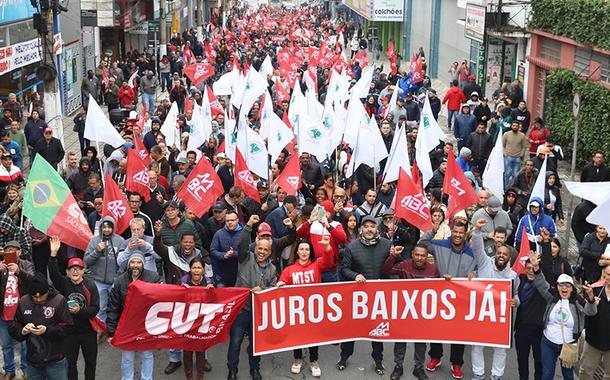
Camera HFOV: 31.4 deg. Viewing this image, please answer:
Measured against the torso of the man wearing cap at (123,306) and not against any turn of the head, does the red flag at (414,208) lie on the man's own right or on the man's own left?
on the man's own left

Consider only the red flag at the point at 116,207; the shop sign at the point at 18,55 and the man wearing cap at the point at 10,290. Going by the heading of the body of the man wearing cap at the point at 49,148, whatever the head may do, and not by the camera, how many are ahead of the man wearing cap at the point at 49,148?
2

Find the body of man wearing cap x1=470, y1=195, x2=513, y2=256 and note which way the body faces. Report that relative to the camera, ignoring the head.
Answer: toward the camera

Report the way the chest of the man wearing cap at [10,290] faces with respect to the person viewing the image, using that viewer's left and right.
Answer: facing the viewer

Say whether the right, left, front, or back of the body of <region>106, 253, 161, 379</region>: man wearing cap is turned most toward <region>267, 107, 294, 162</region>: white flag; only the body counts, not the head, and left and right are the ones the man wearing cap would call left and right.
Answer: back

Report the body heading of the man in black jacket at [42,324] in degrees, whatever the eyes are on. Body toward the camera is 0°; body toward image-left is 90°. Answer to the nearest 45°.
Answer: approximately 0°

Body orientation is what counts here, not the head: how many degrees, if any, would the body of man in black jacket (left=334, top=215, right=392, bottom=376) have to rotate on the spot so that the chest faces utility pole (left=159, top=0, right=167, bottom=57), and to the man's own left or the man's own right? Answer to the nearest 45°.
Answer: approximately 180°

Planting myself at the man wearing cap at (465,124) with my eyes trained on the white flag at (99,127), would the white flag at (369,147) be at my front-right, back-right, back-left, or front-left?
front-left

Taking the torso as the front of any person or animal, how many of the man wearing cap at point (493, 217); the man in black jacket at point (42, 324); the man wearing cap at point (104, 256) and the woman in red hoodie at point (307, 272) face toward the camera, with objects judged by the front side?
4

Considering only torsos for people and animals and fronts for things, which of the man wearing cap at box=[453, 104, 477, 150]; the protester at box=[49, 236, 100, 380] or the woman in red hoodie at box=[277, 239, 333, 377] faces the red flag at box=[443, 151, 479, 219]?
the man wearing cap

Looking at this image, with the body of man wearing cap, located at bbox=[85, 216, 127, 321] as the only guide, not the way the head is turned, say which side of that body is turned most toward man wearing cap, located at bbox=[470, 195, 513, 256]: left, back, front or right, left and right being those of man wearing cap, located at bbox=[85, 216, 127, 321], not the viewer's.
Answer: left

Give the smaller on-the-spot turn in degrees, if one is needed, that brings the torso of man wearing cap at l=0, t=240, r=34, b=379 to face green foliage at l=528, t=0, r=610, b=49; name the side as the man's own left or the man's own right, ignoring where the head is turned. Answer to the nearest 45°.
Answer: approximately 135° to the man's own left

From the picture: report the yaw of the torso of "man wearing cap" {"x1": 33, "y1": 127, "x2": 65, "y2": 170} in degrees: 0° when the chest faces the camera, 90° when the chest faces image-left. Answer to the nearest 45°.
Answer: approximately 0°

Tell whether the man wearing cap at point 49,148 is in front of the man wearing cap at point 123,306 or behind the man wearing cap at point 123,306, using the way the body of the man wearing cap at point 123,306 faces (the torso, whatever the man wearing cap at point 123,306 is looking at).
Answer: behind
